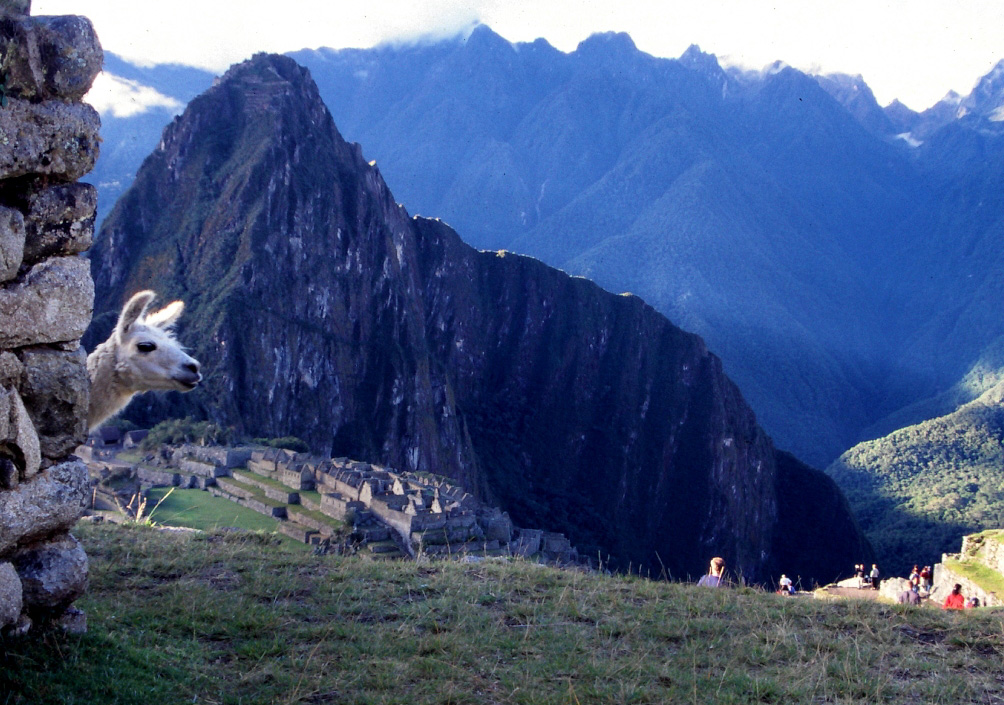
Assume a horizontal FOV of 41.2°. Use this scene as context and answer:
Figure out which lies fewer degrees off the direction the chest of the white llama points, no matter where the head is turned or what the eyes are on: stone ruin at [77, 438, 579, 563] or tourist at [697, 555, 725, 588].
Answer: the tourist

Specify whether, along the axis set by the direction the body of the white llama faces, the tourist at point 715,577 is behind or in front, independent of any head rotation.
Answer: in front

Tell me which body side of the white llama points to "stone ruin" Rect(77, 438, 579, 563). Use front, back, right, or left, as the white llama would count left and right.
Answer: left

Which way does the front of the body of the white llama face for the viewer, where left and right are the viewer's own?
facing to the right of the viewer
